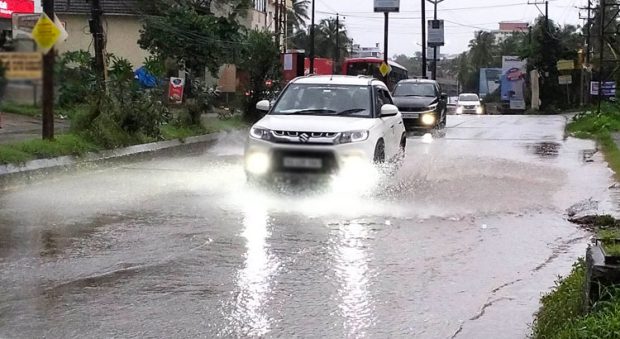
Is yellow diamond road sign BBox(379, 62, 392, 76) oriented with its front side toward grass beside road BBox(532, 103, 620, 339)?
yes

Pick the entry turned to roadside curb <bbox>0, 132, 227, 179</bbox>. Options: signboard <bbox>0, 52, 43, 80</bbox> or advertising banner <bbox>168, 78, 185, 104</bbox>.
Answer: the advertising banner

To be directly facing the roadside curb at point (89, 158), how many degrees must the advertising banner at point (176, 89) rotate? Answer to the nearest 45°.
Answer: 0° — it already faces it

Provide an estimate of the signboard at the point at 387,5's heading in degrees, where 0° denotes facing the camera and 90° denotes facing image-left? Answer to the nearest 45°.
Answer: approximately 0°

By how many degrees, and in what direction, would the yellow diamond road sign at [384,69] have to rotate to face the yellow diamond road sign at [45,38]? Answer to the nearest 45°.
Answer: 0° — it already faces it
